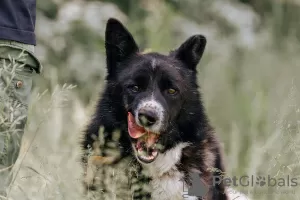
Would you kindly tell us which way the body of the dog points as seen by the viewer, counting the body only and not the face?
toward the camera
